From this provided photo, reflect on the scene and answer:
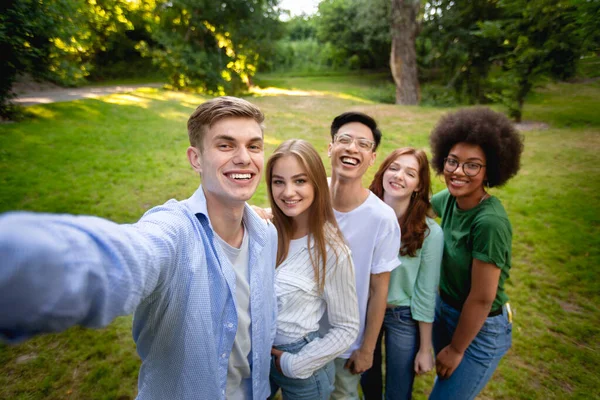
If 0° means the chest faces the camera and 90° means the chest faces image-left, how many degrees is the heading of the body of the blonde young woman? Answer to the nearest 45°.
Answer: approximately 45°

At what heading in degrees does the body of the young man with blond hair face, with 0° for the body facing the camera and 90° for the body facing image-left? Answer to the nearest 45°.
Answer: approximately 315°

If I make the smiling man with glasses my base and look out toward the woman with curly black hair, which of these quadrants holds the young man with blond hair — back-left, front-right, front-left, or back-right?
back-right

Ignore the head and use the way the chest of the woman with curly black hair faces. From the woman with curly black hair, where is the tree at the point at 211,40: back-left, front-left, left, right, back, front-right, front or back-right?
right

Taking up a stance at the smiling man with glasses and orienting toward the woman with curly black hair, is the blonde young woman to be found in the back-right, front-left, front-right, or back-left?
back-right

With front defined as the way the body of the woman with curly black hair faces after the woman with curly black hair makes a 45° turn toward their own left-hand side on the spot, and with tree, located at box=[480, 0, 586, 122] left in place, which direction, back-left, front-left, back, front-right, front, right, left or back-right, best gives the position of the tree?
back

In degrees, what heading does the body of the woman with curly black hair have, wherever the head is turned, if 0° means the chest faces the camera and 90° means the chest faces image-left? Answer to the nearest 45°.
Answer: approximately 45°

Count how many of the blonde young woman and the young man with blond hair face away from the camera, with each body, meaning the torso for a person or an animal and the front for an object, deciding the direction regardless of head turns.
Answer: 0
